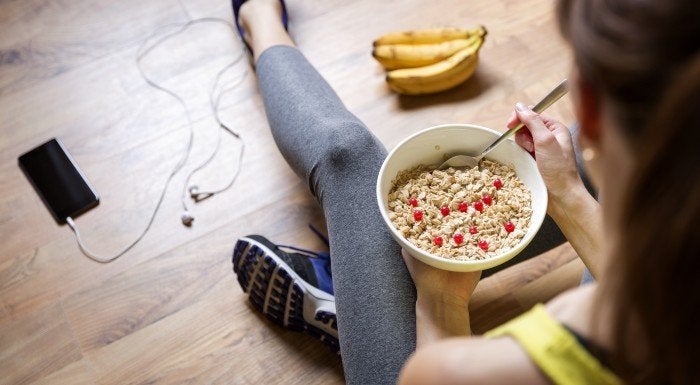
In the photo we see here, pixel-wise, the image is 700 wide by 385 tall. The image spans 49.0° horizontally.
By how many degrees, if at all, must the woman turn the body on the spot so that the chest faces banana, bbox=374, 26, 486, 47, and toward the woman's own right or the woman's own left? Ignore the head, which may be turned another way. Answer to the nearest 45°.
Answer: approximately 45° to the woman's own right

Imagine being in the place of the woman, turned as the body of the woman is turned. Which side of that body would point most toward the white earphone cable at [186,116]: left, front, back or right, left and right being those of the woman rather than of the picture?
front

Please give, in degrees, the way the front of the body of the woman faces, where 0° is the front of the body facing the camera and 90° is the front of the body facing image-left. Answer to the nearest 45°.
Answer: approximately 135°

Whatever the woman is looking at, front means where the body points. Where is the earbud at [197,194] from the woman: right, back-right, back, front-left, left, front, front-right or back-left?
front

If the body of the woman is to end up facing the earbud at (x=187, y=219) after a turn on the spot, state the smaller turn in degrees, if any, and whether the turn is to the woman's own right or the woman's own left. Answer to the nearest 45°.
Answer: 0° — they already face it

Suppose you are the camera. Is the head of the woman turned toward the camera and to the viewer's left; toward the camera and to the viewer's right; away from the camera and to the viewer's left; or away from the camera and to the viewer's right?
away from the camera and to the viewer's left

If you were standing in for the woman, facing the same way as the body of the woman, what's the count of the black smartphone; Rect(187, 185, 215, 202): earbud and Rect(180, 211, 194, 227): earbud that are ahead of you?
3

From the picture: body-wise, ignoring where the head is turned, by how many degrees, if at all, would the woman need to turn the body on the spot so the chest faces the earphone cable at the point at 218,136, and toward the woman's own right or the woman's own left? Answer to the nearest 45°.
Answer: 0° — they already face it

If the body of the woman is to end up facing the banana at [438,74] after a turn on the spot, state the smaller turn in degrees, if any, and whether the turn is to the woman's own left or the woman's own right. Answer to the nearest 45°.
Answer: approximately 45° to the woman's own right

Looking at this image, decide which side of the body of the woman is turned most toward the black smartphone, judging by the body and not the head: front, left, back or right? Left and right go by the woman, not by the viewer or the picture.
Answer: front

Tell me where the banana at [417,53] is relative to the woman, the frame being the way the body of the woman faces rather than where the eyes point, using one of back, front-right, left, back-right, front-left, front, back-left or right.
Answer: front-right
